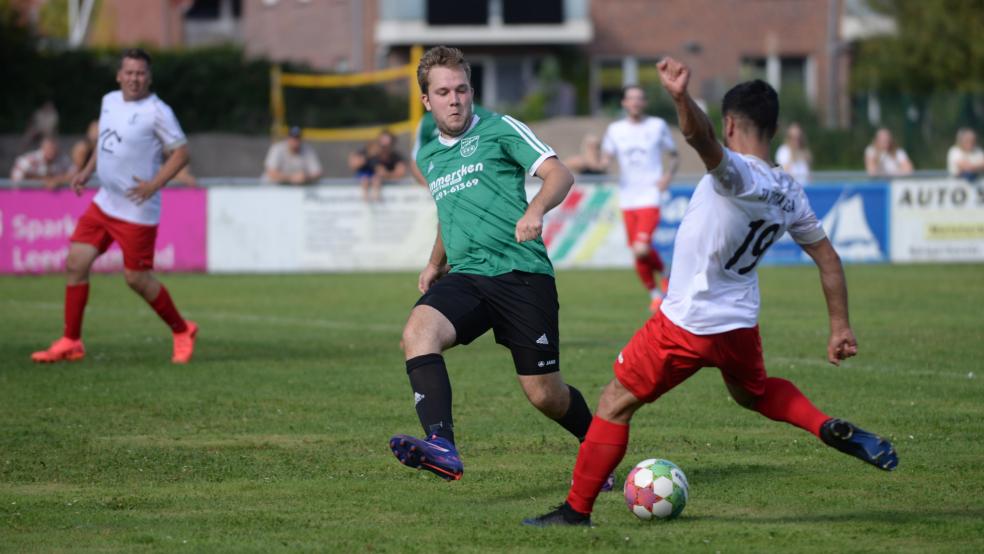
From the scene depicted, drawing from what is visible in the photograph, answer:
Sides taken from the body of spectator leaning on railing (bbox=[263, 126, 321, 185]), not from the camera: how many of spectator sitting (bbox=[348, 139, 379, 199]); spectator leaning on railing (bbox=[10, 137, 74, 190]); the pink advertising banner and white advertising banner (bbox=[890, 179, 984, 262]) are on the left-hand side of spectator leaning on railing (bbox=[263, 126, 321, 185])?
2

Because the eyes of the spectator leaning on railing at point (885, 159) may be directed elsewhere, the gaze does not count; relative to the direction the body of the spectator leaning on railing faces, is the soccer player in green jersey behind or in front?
in front

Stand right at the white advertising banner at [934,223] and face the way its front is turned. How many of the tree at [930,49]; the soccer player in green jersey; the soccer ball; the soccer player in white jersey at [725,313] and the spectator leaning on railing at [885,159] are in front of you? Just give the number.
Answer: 3

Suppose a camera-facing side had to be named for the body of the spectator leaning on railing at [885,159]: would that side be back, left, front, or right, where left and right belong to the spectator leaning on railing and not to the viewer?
front

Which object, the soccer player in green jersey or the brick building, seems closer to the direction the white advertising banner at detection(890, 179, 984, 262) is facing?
the soccer player in green jersey

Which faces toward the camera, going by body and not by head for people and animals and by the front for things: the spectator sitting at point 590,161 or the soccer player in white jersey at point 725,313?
the spectator sitting

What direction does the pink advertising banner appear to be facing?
toward the camera

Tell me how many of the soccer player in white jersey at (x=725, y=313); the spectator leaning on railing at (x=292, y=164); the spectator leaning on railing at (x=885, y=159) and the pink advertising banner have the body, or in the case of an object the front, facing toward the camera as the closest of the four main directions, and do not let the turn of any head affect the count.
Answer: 3

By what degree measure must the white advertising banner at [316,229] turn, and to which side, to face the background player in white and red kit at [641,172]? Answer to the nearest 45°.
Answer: approximately 45° to its left

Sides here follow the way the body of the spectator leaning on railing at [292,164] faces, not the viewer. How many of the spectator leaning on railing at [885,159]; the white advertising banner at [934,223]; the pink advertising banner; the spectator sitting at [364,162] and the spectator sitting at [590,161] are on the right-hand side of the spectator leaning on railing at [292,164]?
1

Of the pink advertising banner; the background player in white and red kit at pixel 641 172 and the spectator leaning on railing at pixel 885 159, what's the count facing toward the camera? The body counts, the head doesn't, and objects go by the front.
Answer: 3

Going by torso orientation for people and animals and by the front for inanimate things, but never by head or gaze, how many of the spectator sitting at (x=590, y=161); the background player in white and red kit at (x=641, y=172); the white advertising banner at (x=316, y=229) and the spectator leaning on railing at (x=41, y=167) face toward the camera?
4

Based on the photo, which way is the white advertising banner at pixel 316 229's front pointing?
toward the camera

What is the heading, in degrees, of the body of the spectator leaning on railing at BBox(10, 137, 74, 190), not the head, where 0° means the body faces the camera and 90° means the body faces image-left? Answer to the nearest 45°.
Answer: approximately 0°

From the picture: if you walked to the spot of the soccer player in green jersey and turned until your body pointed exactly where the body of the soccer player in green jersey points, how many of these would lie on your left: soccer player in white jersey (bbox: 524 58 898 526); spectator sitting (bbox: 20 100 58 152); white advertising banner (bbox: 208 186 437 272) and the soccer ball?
2

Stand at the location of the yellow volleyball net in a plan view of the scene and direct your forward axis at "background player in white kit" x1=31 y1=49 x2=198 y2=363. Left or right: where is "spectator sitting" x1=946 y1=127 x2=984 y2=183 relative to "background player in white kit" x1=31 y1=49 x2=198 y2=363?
left

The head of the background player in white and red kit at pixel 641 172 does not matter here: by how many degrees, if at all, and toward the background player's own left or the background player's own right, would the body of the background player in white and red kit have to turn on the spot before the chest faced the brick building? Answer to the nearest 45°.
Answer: approximately 180°

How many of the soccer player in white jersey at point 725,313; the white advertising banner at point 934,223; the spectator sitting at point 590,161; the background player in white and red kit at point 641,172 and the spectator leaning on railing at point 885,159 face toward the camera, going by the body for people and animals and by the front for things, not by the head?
4

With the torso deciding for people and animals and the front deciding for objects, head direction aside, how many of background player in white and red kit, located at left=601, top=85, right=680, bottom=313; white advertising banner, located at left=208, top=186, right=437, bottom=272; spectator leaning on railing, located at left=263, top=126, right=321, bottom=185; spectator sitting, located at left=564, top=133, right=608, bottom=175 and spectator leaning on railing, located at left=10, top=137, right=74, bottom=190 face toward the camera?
5
